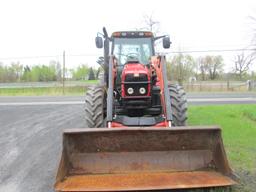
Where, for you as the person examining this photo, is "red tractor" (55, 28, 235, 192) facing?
facing the viewer

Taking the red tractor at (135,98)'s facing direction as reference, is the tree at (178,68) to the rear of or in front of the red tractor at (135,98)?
to the rear

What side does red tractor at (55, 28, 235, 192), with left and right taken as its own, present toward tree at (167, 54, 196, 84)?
back
